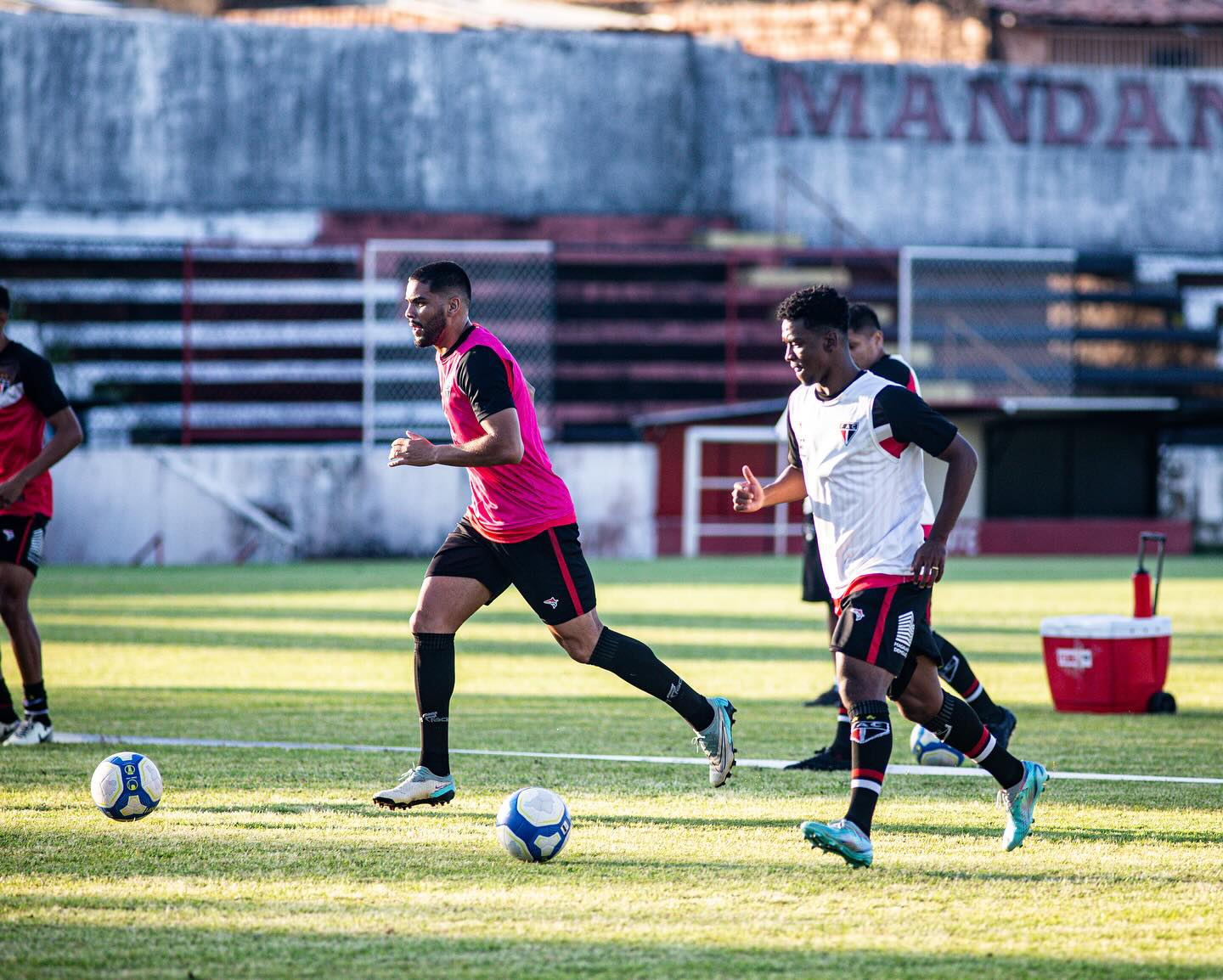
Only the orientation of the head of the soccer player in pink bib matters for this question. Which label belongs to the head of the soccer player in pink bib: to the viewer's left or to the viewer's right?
to the viewer's left

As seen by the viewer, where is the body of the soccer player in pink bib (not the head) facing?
to the viewer's left

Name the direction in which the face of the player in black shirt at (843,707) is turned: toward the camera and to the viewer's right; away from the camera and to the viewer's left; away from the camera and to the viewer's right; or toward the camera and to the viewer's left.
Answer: toward the camera and to the viewer's left

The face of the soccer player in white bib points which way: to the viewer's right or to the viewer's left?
to the viewer's left

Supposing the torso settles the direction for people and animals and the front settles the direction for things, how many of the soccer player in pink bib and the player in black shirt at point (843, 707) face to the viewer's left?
2

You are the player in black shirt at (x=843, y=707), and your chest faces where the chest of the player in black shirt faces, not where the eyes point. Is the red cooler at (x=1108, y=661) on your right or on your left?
on your right

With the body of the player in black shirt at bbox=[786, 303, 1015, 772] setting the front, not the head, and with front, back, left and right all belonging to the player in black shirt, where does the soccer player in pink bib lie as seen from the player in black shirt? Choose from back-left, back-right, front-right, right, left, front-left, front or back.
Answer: front-left

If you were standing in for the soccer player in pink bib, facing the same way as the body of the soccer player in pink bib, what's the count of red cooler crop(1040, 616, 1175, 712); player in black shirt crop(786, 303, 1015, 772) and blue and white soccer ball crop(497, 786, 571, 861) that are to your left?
1

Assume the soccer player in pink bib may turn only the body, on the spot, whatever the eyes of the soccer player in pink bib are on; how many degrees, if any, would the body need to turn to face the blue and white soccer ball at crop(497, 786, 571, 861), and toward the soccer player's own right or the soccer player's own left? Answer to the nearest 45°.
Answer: approximately 90° to the soccer player's own left

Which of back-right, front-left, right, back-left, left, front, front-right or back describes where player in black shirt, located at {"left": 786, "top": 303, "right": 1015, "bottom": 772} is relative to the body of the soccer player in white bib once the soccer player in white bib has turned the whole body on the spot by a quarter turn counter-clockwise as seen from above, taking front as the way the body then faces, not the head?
back-left

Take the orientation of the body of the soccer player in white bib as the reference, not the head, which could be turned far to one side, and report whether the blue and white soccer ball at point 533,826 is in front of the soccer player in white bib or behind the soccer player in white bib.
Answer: in front

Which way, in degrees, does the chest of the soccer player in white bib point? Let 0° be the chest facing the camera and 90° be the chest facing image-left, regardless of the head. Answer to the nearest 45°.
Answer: approximately 45°

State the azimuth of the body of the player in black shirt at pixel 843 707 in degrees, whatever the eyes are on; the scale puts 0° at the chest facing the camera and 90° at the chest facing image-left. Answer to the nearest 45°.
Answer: approximately 90°

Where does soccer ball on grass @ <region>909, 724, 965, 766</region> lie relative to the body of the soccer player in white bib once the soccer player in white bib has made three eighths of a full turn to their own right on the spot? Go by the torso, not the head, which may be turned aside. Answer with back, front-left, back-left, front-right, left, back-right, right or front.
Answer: front
